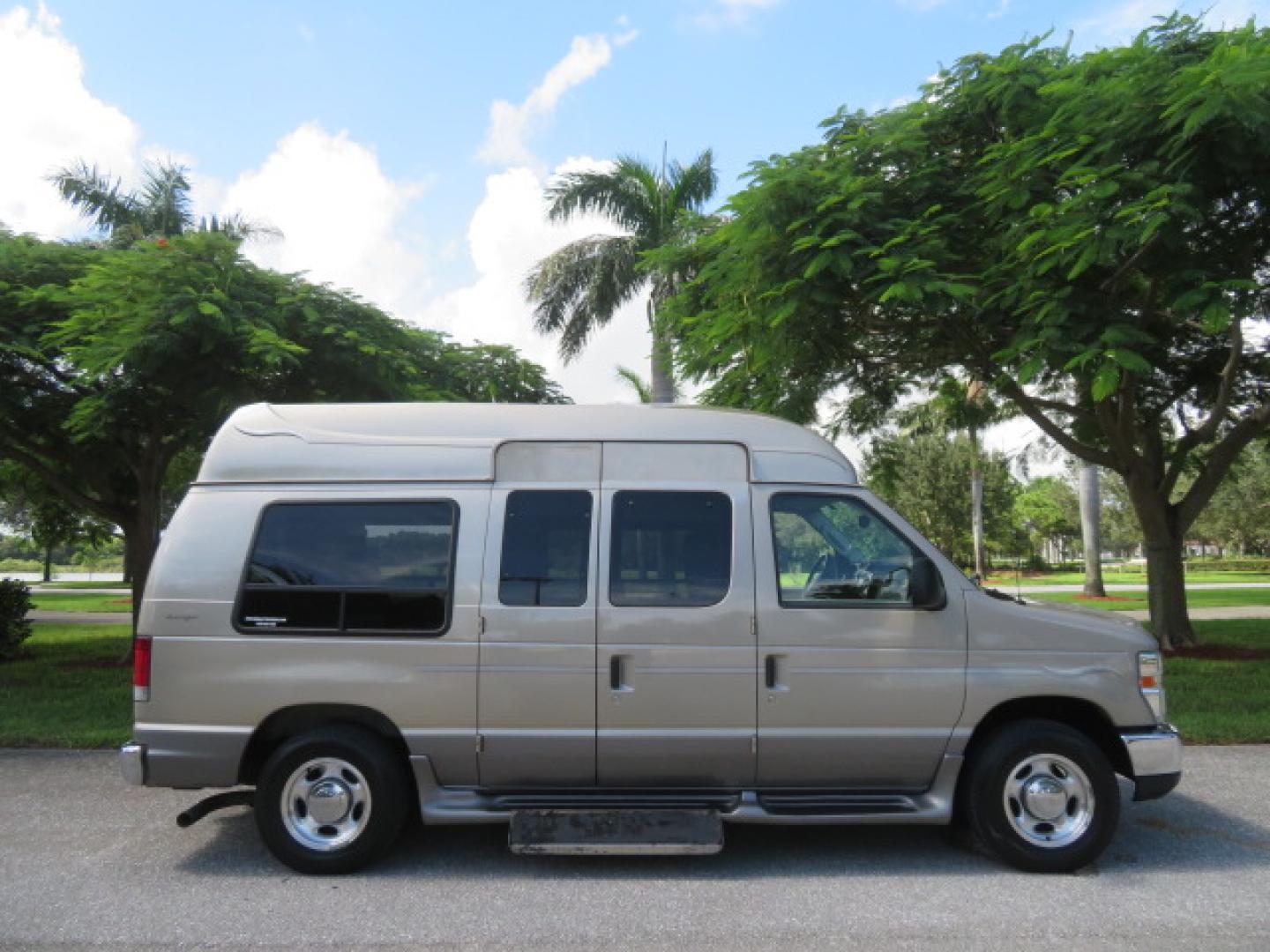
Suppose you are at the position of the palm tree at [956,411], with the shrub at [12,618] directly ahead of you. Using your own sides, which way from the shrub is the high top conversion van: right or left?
left

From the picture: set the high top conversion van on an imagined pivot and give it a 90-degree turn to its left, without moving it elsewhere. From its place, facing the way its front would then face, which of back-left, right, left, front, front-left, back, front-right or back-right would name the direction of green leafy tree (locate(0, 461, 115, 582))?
front-left

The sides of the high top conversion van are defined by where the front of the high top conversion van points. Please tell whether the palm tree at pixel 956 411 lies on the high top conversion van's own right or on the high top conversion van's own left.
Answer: on the high top conversion van's own left

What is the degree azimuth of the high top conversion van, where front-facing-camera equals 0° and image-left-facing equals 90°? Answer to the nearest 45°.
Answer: approximately 270°

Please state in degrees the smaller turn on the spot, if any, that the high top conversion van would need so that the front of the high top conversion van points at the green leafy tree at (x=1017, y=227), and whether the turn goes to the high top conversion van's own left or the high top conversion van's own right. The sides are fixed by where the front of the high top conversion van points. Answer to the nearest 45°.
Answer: approximately 45° to the high top conversion van's own left

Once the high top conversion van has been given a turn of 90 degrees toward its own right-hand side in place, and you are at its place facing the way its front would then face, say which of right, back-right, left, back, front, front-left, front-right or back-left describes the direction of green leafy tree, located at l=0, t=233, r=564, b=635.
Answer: back-right

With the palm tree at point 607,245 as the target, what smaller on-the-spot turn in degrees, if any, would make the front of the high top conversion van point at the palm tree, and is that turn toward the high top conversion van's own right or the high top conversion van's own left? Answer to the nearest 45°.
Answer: approximately 90° to the high top conversion van's own left

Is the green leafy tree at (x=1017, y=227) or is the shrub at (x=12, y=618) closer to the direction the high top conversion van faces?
the green leafy tree
